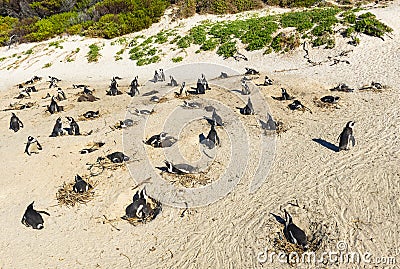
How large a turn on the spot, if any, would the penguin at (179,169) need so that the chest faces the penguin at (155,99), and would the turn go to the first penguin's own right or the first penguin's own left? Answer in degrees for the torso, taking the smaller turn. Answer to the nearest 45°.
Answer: approximately 90° to the first penguin's own right

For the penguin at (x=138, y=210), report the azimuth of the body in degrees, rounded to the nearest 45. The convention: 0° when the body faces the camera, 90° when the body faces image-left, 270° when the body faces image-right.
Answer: approximately 270°

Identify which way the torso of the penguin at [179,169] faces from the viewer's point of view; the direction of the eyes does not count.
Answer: to the viewer's left

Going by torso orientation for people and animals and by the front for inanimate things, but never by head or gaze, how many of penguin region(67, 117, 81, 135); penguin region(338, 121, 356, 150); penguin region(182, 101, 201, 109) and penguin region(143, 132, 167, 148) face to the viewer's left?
2

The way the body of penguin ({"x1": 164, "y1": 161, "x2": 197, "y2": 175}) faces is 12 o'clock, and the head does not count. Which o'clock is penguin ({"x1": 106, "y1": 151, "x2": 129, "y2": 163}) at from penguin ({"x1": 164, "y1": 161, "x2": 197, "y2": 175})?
penguin ({"x1": 106, "y1": 151, "x2": 129, "y2": 163}) is roughly at 1 o'clock from penguin ({"x1": 164, "y1": 161, "x2": 197, "y2": 175}).

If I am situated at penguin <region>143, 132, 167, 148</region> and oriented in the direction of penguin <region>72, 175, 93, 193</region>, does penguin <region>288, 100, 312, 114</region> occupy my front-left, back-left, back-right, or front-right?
back-left

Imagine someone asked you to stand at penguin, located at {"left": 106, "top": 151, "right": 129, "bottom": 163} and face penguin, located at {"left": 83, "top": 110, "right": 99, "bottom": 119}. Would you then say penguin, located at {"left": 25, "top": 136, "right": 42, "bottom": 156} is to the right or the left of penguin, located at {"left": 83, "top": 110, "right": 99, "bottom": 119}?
left

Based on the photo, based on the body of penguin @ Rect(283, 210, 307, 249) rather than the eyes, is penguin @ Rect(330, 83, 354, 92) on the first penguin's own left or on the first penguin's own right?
on the first penguin's own right

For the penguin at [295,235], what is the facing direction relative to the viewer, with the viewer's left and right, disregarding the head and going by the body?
facing to the left of the viewer
